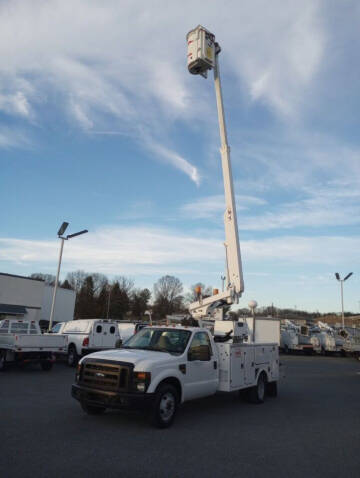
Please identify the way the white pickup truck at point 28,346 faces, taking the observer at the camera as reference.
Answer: facing away from the viewer and to the left of the viewer

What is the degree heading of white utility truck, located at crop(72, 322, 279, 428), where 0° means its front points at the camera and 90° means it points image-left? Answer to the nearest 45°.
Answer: approximately 45°

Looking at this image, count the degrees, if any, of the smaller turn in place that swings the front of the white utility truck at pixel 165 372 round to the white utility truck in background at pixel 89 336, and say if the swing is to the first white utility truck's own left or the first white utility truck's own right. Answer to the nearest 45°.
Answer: approximately 135° to the first white utility truck's own right

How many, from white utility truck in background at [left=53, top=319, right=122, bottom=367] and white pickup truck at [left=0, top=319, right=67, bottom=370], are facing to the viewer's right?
0

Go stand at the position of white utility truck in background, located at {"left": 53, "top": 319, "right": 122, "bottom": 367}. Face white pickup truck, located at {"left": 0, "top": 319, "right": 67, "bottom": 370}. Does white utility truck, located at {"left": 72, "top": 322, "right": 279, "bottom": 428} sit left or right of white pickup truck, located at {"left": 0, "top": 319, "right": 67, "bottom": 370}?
left

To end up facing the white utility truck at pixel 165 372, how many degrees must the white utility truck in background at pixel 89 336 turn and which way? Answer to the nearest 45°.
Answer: approximately 135° to its left

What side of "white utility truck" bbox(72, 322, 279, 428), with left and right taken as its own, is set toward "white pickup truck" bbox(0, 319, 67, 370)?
right

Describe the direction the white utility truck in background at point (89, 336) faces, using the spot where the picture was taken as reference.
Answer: facing away from the viewer and to the left of the viewer

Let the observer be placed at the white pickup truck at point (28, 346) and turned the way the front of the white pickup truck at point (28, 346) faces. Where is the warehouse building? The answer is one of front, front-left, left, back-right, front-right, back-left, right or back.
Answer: front-right

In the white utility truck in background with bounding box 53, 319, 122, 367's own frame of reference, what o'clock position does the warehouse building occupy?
The warehouse building is roughly at 1 o'clock from the white utility truck in background.
